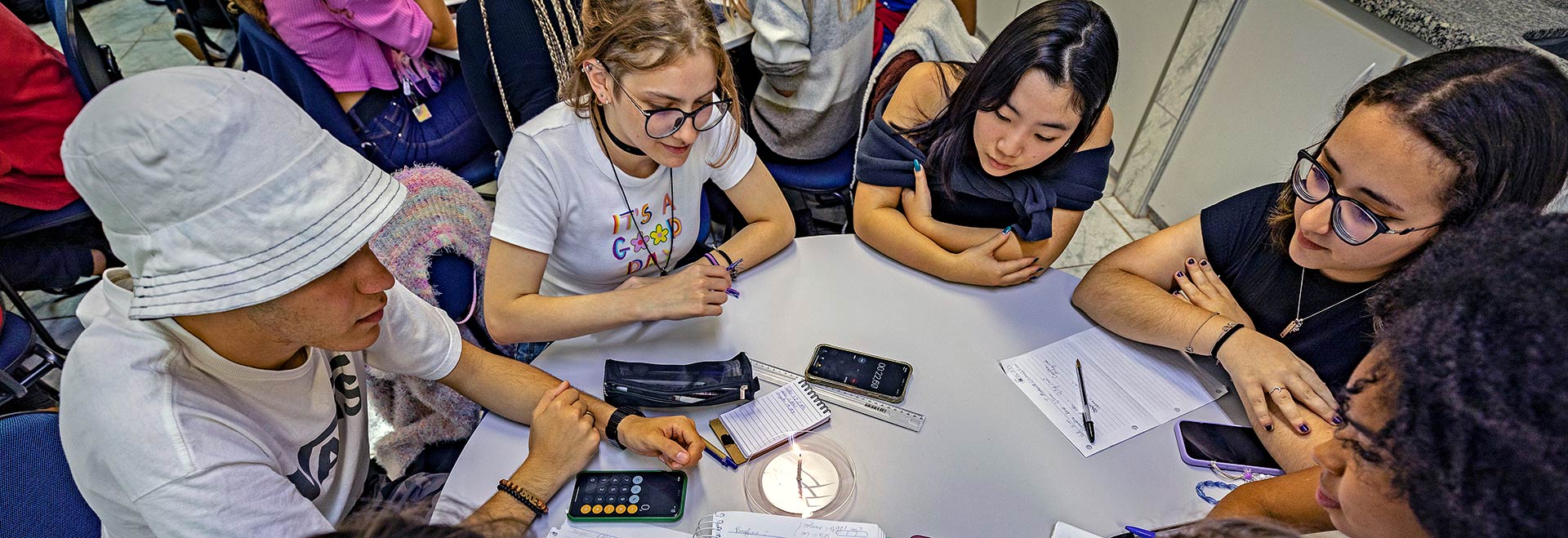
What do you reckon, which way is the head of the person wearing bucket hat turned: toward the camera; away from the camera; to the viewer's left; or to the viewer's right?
to the viewer's right

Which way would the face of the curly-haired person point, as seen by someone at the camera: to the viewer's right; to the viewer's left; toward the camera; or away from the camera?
to the viewer's left

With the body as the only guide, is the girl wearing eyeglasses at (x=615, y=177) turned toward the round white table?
yes

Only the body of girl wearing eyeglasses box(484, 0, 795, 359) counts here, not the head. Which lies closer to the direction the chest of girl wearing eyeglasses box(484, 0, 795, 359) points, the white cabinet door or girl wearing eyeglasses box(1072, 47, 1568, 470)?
the girl wearing eyeglasses

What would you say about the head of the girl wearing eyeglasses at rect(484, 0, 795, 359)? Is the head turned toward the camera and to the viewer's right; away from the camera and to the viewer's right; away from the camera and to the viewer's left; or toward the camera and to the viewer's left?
toward the camera and to the viewer's right

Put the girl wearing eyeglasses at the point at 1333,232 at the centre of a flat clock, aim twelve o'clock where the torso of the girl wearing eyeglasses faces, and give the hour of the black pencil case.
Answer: The black pencil case is roughly at 12 o'clock from the girl wearing eyeglasses.

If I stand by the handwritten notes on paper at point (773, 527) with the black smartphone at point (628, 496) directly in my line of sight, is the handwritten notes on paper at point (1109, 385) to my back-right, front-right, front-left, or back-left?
back-right

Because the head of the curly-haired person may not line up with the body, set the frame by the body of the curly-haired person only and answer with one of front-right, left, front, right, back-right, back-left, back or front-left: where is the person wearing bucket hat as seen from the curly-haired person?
front-left

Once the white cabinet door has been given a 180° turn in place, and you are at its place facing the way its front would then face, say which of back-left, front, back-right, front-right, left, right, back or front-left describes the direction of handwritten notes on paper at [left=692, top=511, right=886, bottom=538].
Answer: back-right

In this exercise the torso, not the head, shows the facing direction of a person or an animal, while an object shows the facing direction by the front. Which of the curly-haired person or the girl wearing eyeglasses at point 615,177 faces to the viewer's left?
the curly-haired person

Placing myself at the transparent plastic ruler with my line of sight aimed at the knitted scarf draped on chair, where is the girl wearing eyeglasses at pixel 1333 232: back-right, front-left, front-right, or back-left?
back-right

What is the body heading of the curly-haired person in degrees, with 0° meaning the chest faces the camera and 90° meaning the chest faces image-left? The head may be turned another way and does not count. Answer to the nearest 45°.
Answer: approximately 90°

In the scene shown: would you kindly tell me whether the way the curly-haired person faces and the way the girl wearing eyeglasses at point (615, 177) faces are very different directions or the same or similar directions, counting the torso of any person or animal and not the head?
very different directions

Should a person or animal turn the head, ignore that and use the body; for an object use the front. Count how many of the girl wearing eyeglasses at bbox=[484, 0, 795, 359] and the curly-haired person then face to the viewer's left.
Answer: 1
